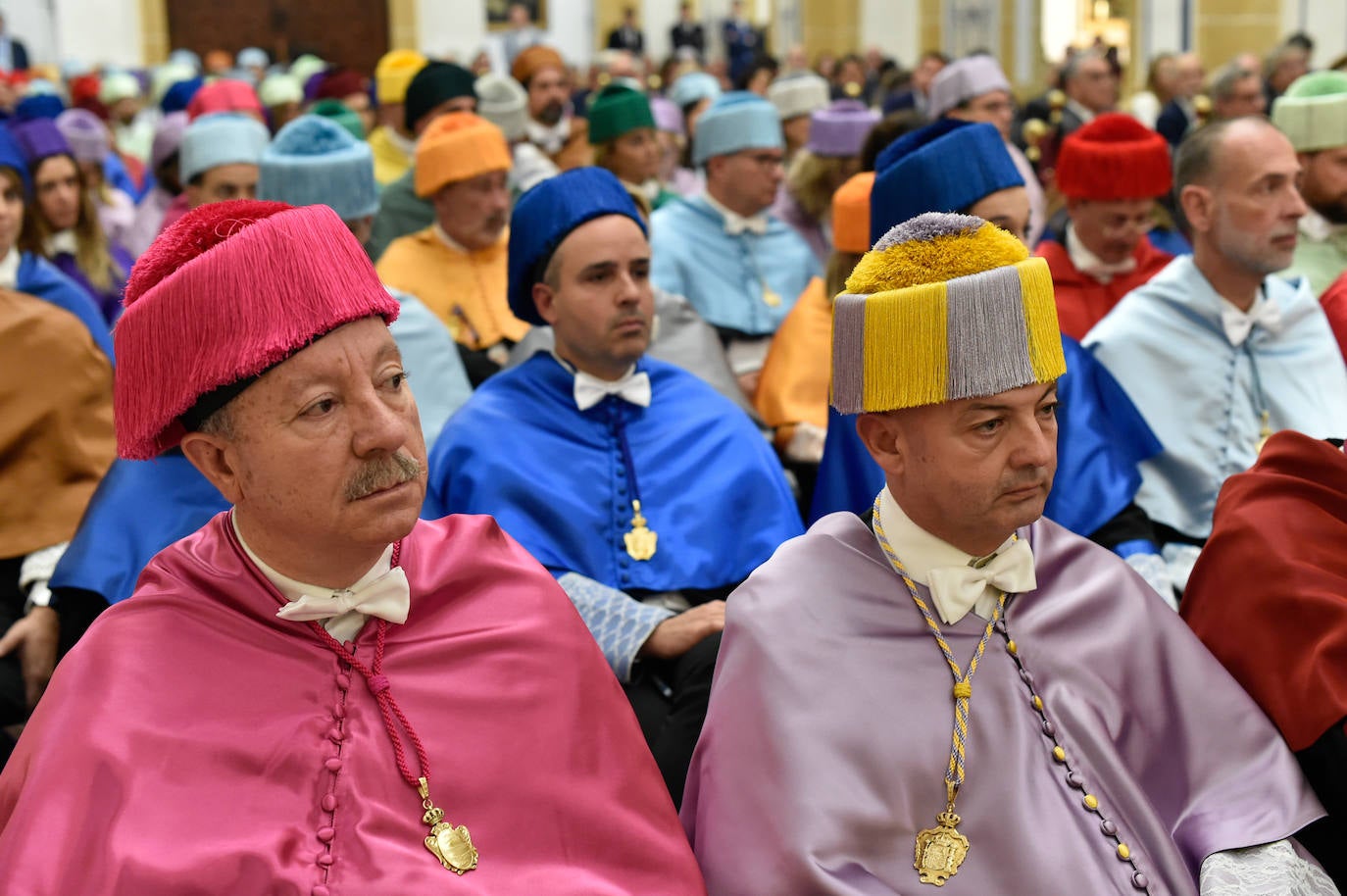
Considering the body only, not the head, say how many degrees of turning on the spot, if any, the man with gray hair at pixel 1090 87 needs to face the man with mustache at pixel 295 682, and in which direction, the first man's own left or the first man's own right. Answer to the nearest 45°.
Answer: approximately 45° to the first man's own right

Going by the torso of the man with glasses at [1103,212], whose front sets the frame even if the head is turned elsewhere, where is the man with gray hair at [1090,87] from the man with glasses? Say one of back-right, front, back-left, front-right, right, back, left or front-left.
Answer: back-left

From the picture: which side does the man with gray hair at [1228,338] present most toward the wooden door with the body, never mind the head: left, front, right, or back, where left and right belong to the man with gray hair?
back

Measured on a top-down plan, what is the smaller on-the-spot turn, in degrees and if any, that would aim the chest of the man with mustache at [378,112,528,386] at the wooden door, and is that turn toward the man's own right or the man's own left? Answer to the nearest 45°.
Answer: approximately 135° to the man's own left

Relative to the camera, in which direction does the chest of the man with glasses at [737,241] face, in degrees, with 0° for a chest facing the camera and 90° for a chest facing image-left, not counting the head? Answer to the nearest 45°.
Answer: approximately 315°

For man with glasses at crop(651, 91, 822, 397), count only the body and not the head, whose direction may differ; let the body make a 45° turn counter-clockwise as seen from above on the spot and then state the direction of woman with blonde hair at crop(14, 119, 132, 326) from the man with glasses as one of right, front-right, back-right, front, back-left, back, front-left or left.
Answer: back
